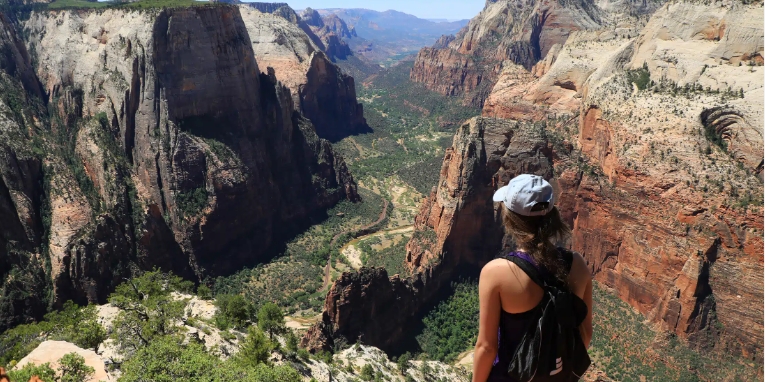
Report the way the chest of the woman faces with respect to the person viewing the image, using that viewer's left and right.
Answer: facing away from the viewer and to the left of the viewer

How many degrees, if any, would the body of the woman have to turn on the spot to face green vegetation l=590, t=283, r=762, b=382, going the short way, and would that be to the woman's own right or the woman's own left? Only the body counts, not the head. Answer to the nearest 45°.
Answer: approximately 45° to the woman's own right

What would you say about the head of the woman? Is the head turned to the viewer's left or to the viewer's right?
to the viewer's left

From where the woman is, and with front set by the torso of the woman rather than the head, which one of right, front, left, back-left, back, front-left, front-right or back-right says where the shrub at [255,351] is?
front

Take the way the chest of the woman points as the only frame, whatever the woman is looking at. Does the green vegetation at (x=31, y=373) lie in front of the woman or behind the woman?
in front

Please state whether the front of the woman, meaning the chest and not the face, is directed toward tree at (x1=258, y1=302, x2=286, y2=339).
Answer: yes

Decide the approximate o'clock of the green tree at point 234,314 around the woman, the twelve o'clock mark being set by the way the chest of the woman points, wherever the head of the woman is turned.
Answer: The green tree is roughly at 12 o'clock from the woman.

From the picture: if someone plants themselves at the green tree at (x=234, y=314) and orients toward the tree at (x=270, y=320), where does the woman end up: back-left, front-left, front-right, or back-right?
front-right

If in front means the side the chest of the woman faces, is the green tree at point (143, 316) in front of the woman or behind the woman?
in front

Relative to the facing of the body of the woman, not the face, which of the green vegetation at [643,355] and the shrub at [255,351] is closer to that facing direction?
the shrub

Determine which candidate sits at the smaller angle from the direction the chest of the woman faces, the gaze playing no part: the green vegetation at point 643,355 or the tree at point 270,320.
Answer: the tree

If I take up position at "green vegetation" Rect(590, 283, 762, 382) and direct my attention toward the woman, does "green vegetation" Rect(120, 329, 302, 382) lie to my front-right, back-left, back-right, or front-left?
front-right
